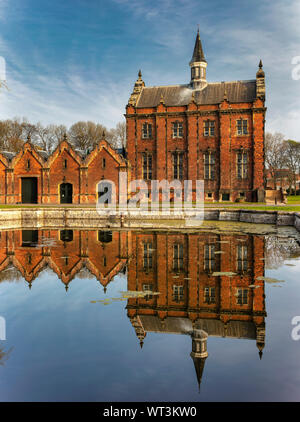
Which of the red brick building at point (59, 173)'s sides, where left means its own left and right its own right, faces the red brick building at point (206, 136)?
left

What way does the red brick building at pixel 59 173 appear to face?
toward the camera
